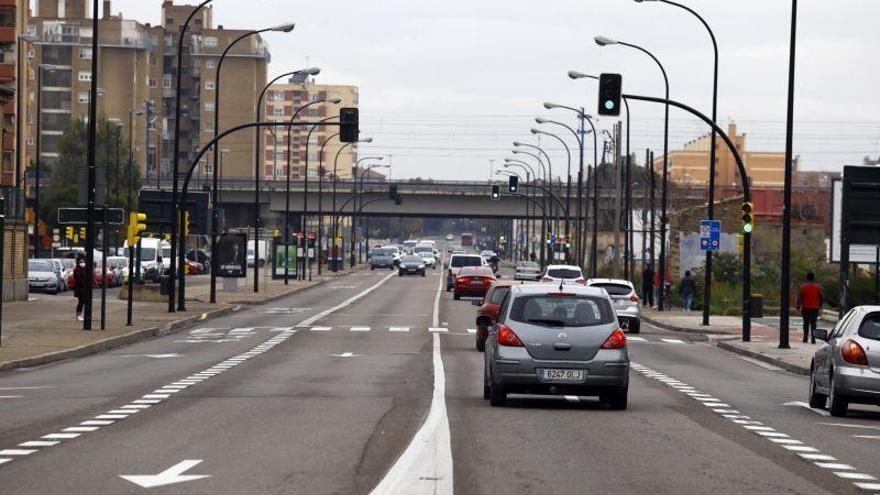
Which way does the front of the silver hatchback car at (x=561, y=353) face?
away from the camera

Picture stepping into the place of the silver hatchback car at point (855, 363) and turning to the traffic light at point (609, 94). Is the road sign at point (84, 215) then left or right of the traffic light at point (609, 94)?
left

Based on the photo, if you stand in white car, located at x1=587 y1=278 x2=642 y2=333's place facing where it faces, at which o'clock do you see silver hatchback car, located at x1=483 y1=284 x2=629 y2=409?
The silver hatchback car is roughly at 6 o'clock from the white car.

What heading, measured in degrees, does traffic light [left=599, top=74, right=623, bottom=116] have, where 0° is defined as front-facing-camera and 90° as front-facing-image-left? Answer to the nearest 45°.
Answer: approximately 0°

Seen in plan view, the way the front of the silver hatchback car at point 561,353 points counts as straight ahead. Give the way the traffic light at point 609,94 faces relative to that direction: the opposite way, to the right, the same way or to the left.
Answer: the opposite way

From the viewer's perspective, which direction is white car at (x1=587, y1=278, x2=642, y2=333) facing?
away from the camera

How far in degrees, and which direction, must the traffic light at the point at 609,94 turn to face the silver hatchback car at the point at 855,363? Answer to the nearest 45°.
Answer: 0° — it already faces it

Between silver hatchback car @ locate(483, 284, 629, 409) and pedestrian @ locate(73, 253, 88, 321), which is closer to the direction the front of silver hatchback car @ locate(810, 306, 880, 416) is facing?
the pedestrian

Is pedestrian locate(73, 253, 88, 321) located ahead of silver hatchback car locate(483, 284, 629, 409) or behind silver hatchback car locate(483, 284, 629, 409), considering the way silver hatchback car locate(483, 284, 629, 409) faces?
ahead

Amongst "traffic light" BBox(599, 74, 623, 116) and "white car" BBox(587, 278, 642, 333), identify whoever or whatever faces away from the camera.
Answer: the white car

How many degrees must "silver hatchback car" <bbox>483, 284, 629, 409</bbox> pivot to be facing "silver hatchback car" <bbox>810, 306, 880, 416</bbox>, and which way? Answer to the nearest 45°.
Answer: approximately 90° to its right

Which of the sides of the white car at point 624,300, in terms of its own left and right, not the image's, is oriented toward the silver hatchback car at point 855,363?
back

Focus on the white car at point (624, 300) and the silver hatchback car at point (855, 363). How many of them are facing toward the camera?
0

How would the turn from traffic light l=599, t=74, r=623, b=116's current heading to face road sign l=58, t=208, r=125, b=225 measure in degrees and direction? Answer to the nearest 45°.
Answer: approximately 90° to its right

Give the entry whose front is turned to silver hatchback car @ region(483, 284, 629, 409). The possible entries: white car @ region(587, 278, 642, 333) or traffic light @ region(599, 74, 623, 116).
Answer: the traffic light

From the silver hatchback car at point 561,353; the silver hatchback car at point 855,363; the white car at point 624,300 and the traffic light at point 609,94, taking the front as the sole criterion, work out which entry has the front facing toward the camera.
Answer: the traffic light
